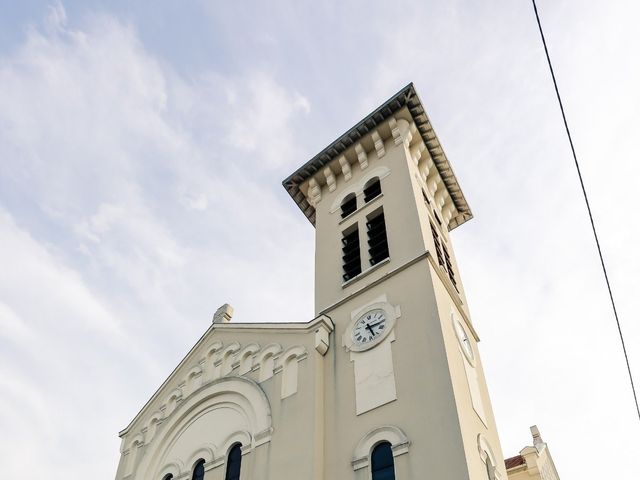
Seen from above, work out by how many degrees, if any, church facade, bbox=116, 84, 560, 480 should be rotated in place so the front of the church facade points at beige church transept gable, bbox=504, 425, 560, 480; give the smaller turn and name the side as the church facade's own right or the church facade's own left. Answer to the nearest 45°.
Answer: approximately 180°

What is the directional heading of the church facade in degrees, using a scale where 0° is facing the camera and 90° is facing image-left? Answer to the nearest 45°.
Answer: approximately 45°
